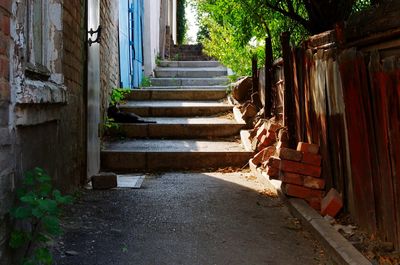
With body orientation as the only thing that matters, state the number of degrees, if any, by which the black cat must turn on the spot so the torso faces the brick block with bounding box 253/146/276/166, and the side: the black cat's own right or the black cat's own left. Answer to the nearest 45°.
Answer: approximately 135° to the black cat's own left

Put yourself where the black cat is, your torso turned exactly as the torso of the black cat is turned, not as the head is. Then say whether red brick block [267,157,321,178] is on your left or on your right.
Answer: on your left

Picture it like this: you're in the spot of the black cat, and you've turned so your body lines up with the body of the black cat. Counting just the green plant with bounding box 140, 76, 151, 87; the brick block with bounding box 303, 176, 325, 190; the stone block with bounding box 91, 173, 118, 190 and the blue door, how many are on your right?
2

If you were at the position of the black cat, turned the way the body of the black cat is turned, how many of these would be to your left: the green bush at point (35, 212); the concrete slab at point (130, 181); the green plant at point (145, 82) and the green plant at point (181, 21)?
2

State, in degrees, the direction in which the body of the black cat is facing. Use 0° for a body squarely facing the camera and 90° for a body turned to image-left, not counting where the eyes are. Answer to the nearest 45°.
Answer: approximately 90°

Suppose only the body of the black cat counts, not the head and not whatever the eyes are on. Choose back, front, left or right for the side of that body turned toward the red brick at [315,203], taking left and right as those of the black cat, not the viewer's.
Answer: left

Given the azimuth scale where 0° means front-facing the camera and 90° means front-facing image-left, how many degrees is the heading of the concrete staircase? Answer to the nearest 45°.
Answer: approximately 0°

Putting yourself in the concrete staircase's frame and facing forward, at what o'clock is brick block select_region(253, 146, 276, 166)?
The brick block is roughly at 11 o'clock from the concrete staircase.
